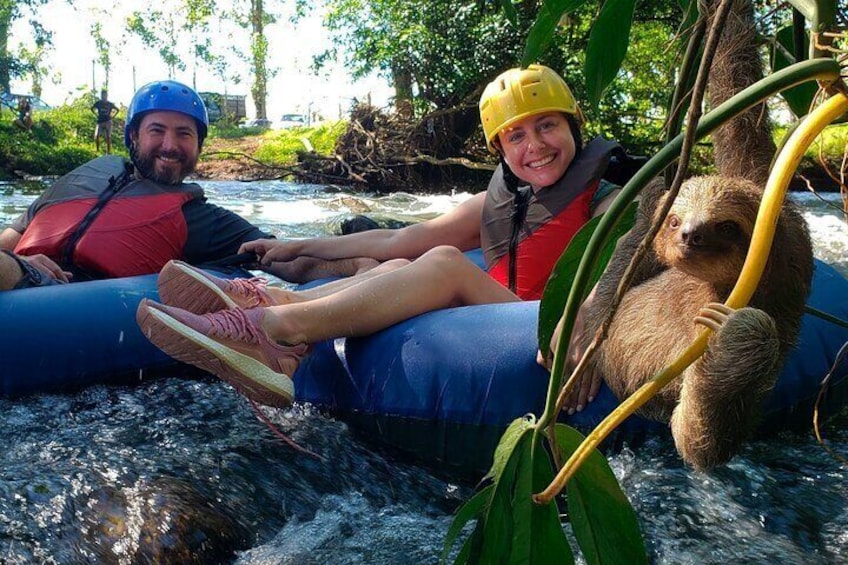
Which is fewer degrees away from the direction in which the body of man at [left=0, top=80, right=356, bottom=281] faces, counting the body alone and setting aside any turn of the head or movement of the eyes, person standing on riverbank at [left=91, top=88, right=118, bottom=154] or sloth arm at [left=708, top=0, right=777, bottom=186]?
the sloth arm

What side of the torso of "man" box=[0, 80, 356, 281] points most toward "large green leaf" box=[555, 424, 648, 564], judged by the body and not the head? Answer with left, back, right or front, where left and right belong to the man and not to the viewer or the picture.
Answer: front

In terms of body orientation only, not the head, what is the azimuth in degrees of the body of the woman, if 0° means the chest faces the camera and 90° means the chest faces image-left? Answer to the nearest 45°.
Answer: approximately 45°

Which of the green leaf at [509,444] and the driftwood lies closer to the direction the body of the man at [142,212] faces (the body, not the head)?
the green leaf

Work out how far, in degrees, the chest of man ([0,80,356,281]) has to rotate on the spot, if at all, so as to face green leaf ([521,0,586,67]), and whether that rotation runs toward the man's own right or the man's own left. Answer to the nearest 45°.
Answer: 0° — they already face it

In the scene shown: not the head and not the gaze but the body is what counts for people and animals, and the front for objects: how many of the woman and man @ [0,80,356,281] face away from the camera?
0

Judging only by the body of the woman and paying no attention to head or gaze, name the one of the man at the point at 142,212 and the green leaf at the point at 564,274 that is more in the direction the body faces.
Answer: the green leaf

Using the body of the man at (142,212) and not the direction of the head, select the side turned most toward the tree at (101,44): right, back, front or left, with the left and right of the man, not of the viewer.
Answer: back

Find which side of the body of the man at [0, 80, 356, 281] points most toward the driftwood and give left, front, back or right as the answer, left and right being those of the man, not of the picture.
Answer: back

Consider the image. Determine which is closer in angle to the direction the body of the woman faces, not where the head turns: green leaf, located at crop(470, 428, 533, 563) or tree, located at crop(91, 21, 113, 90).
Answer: the green leaf

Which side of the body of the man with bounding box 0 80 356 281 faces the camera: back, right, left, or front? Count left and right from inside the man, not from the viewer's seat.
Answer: front

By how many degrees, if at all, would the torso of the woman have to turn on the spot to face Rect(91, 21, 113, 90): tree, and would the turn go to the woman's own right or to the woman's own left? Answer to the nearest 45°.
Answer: approximately 135° to the woman's own right

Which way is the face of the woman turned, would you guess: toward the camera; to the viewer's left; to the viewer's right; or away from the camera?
toward the camera

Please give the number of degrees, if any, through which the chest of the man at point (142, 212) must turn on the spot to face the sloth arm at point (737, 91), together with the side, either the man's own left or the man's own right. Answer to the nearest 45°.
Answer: approximately 45° to the man's own left

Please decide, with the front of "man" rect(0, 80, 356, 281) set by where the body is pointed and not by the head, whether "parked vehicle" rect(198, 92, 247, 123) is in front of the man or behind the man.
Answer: behind
